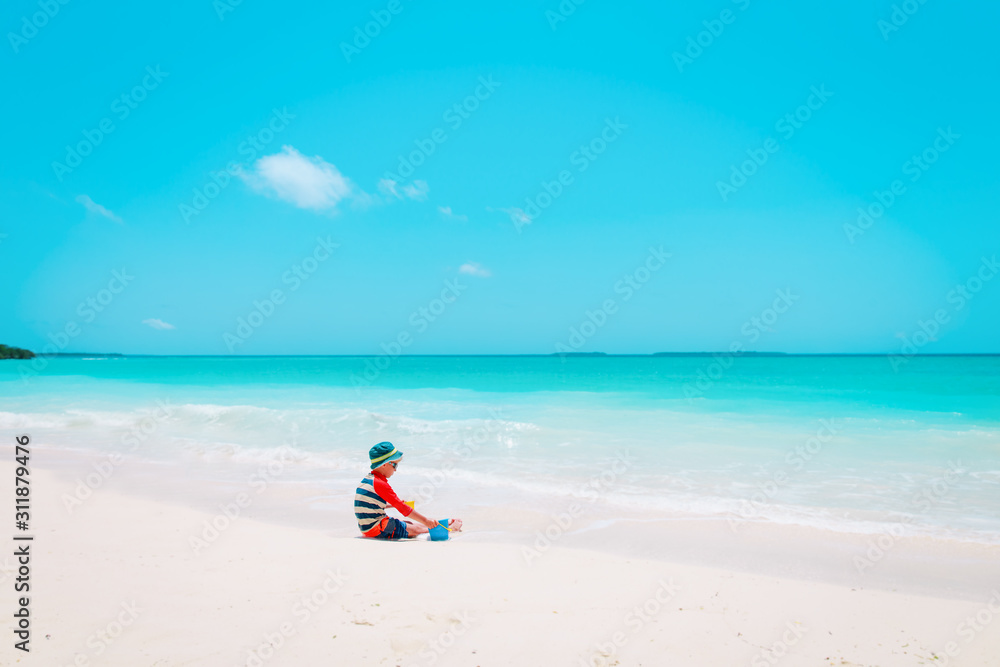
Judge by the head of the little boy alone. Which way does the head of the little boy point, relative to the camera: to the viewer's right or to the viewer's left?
to the viewer's right

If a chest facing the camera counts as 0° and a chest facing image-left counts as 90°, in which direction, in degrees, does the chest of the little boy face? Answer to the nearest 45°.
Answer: approximately 270°
